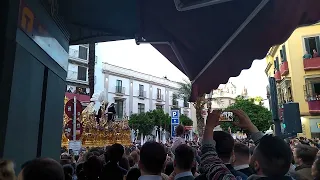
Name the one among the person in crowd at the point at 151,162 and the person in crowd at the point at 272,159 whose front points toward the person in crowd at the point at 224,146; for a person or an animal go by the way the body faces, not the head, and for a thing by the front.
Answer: the person in crowd at the point at 272,159

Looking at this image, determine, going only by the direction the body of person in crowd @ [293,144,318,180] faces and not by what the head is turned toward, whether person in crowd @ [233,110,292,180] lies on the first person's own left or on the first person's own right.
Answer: on the first person's own left

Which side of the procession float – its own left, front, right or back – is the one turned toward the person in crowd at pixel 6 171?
right

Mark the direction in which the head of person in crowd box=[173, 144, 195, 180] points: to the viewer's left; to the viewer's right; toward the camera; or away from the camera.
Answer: away from the camera

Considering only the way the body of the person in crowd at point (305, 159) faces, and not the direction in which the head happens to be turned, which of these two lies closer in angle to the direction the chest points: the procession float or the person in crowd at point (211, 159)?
the procession float

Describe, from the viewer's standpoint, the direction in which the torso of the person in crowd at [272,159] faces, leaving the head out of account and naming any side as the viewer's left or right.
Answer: facing away from the viewer and to the left of the viewer

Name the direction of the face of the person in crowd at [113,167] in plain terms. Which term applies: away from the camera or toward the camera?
away from the camera

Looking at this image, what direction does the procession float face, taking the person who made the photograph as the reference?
facing to the right of the viewer

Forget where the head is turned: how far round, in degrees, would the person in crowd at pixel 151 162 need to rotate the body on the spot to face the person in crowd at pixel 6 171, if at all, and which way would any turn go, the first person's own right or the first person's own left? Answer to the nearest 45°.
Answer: approximately 90° to the first person's own left

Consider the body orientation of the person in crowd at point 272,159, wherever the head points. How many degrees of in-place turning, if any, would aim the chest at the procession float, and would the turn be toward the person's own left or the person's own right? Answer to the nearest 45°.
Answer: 0° — they already face it

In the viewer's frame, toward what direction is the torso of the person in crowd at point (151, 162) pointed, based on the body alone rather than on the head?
away from the camera
